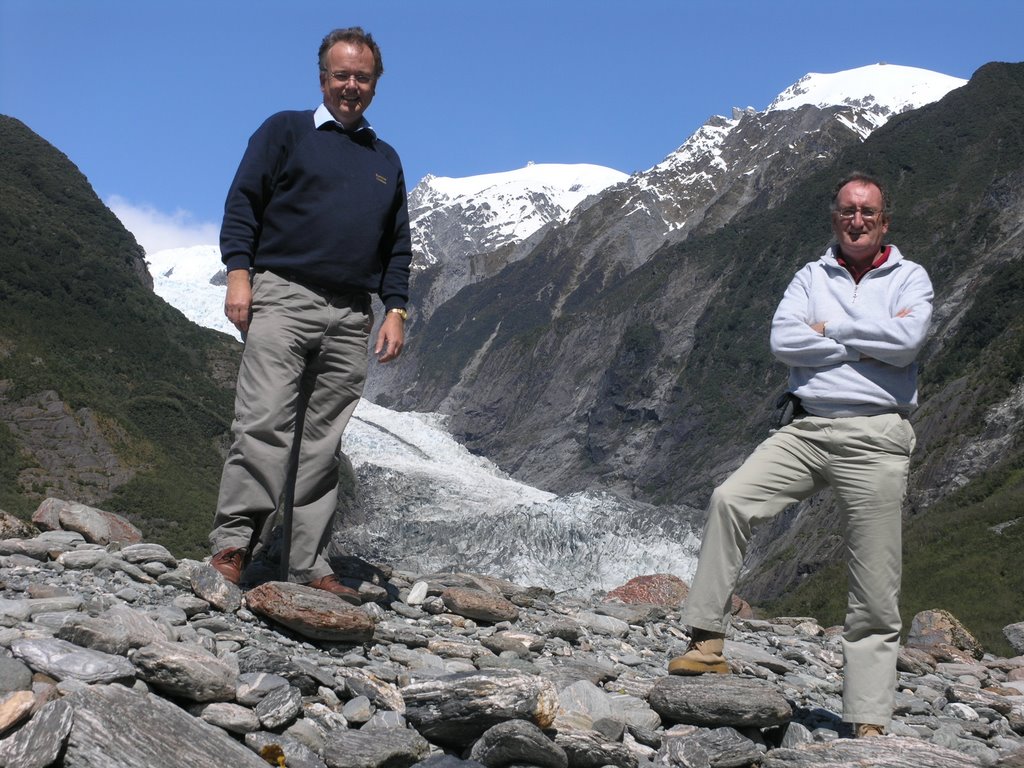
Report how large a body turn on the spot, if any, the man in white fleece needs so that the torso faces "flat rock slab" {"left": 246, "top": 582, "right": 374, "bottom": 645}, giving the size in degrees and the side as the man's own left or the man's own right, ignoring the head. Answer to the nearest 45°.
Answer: approximately 90° to the man's own right

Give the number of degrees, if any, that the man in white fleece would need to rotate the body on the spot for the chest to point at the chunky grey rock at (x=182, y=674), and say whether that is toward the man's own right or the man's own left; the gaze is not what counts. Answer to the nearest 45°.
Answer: approximately 45° to the man's own right

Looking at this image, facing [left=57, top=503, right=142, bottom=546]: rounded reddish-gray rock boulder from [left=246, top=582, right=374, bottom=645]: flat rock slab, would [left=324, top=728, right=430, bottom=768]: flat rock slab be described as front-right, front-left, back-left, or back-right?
back-left

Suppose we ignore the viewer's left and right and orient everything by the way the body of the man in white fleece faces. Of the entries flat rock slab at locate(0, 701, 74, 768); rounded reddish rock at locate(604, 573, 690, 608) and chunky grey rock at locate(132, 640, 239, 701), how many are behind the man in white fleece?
1

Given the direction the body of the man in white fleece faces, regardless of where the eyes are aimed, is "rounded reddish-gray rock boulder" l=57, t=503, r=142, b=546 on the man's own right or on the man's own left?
on the man's own right

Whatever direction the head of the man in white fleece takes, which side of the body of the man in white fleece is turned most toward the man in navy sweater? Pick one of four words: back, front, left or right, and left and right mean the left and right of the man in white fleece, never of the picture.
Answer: right

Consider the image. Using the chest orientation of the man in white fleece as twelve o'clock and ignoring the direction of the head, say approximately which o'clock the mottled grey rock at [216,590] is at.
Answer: The mottled grey rock is roughly at 3 o'clock from the man in white fleece.

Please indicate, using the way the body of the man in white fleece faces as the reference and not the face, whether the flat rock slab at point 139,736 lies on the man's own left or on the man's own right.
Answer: on the man's own right

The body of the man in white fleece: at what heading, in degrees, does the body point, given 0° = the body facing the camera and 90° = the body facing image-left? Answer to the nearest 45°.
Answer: approximately 0°
